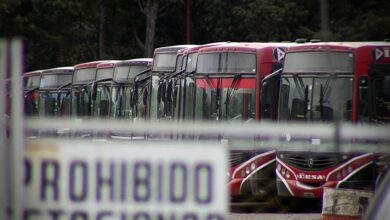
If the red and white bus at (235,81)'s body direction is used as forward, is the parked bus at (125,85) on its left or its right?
on its right

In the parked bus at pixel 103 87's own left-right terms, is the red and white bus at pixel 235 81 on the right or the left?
on its left

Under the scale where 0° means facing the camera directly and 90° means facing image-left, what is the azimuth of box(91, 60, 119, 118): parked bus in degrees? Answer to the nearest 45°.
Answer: approximately 45°

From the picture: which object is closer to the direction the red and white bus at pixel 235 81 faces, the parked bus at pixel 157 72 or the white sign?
the white sign

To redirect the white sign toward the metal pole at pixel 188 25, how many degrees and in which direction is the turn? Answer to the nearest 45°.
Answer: approximately 180°

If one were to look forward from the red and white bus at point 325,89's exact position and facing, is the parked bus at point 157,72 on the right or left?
on its right

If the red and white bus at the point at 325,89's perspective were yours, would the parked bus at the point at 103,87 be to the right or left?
on its right

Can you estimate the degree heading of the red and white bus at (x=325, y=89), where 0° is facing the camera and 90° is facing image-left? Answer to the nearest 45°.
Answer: approximately 45°

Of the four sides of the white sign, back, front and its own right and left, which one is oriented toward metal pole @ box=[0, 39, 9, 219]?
right
